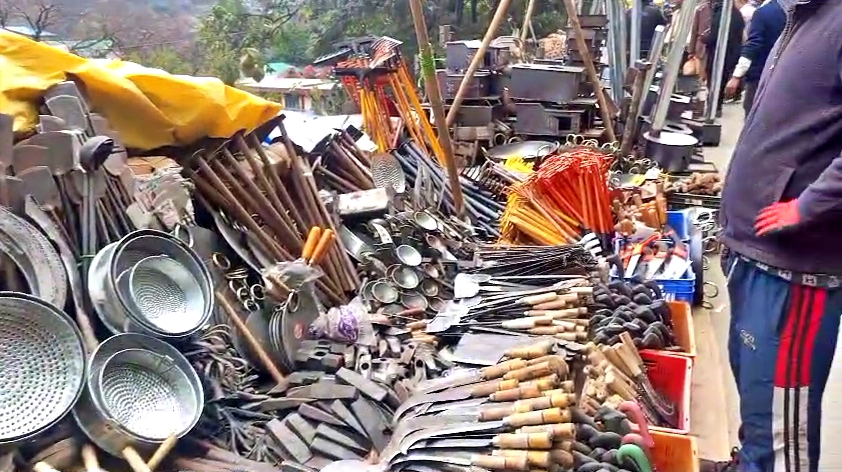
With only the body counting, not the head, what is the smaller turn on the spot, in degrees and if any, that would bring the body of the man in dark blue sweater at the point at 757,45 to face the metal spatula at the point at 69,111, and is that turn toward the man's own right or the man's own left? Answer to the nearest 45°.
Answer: approximately 45° to the man's own left

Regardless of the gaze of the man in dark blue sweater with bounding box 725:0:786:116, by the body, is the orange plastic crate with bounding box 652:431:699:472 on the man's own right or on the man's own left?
on the man's own left

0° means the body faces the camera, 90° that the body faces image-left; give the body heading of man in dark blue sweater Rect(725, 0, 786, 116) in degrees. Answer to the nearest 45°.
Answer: approximately 90°
